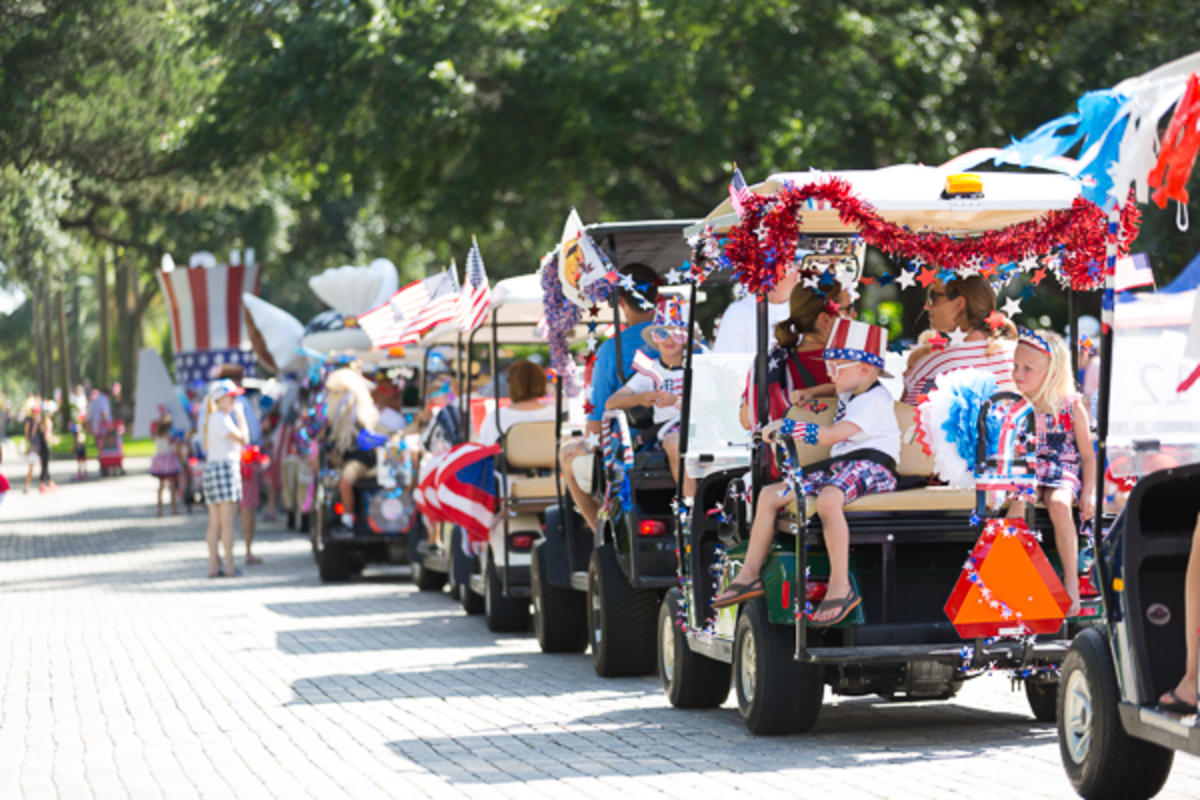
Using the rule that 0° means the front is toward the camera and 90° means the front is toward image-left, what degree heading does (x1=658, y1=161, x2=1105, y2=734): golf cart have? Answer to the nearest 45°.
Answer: approximately 135°

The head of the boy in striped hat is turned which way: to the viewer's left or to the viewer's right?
to the viewer's left

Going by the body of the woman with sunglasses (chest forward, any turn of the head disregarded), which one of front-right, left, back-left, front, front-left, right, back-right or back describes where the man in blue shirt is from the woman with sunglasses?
front

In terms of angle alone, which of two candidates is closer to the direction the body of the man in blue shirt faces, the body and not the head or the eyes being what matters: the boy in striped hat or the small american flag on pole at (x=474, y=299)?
the small american flag on pole

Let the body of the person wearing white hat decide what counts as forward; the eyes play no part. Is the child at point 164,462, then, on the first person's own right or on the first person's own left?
on the first person's own left

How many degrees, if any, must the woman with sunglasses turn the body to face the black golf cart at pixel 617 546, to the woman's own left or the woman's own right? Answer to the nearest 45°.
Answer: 0° — they already face it

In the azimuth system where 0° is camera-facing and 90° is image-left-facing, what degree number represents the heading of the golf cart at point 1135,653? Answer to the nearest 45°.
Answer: approximately 135°

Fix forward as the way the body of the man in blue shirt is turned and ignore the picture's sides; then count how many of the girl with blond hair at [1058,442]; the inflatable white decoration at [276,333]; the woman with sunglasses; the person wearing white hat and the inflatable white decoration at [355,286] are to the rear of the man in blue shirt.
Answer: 2

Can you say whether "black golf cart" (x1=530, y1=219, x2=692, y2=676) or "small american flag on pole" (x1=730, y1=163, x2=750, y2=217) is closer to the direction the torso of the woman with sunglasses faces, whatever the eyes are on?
the black golf cart

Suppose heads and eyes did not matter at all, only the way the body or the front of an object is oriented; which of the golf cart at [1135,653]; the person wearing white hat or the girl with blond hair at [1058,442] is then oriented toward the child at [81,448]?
the golf cart

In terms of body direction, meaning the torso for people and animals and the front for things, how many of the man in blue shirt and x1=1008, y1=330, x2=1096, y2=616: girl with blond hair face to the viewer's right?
0

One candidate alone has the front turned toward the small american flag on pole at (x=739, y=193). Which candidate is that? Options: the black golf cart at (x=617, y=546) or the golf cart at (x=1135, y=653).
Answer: the golf cart

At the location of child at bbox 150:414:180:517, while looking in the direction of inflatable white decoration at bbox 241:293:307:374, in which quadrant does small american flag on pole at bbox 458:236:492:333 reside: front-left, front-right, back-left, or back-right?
front-right
